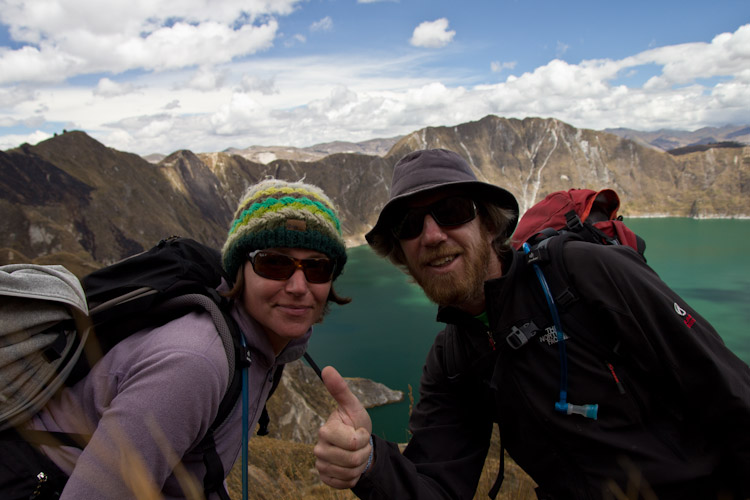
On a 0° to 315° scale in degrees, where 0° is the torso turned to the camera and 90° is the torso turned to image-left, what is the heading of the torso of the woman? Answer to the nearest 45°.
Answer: approximately 315°

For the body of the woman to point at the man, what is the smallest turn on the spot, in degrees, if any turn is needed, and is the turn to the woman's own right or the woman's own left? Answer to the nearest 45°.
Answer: approximately 45° to the woman's own left

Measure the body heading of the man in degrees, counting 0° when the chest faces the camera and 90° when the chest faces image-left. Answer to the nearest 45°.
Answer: approximately 45°
